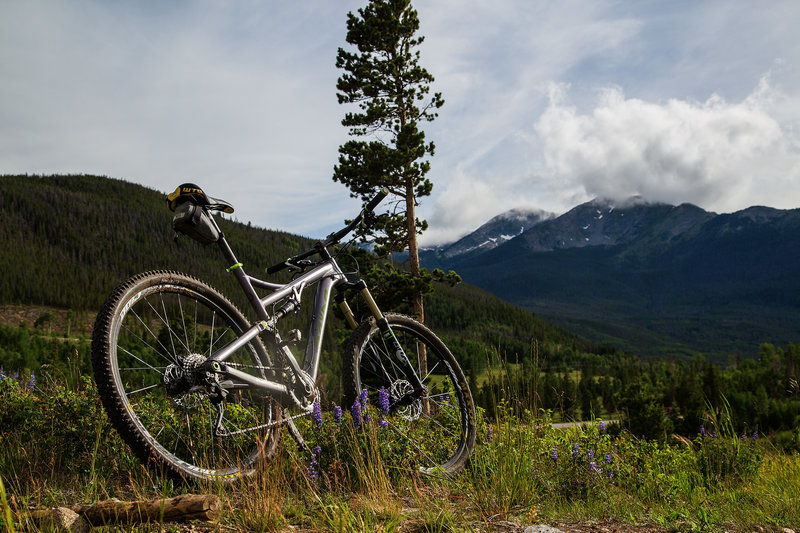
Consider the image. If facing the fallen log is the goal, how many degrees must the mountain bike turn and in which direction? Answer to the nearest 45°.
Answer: approximately 135° to its right

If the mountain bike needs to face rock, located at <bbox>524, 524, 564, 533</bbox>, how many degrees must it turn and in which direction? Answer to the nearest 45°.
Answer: approximately 90° to its right

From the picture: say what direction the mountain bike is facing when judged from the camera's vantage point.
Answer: facing away from the viewer and to the right of the viewer

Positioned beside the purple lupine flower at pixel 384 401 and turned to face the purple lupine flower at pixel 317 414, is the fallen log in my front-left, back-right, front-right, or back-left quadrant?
front-left

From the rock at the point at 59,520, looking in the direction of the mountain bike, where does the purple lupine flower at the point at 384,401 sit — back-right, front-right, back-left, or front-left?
front-right

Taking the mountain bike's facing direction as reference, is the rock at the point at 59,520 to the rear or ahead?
to the rear
